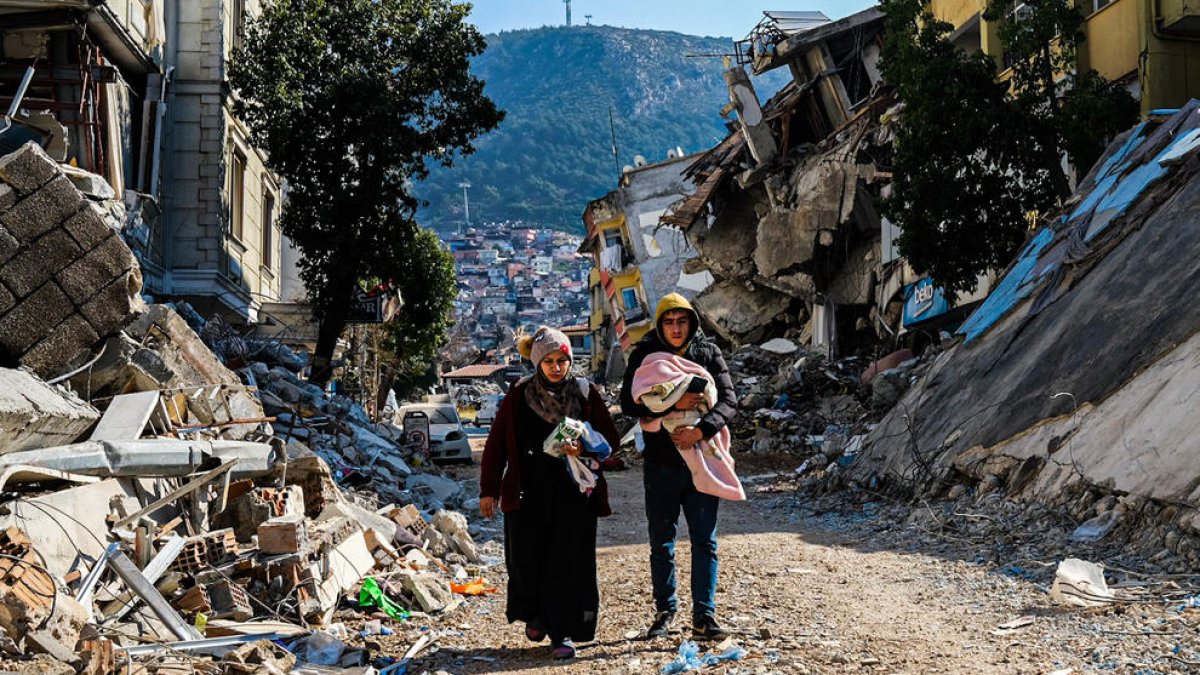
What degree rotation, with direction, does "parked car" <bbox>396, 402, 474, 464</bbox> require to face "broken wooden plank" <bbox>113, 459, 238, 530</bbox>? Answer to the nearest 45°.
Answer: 0° — it already faces it

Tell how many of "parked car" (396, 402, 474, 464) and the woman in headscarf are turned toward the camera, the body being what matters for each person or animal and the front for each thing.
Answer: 2

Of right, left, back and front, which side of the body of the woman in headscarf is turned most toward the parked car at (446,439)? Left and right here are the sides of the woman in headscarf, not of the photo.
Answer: back

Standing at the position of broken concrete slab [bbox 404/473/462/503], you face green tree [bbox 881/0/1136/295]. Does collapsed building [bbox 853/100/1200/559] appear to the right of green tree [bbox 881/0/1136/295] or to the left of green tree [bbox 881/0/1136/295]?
right

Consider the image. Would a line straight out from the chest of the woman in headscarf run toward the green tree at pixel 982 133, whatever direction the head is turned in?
no

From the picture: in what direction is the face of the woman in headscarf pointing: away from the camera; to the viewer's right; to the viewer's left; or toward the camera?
toward the camera

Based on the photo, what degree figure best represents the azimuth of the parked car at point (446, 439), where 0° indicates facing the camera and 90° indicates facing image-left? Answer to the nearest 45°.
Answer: approximately 0°

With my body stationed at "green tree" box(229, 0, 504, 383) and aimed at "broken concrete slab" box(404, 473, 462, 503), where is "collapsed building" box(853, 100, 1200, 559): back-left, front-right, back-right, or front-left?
front-left

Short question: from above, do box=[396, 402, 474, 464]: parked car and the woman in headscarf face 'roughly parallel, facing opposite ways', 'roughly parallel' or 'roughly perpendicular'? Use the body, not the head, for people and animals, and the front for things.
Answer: roughly parallel

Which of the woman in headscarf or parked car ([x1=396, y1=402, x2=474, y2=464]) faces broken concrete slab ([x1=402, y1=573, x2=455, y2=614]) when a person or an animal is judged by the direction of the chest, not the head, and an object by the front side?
the parked car

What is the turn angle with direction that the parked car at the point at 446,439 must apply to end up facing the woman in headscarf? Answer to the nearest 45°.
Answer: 0° — it already faces them

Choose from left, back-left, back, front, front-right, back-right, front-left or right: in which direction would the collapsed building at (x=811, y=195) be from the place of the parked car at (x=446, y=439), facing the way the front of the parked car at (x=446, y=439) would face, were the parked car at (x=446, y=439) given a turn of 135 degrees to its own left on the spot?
front-right

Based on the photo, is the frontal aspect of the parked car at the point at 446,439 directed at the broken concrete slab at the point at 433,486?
yes

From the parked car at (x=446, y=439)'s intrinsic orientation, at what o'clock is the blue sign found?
The blue sign is roughly at 10 o'clock from the parked car.

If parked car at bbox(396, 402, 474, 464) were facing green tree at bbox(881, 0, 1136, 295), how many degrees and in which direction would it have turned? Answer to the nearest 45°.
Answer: approximately 45° to its left

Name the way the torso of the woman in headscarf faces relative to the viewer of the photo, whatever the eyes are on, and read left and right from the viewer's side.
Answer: facing the viewer

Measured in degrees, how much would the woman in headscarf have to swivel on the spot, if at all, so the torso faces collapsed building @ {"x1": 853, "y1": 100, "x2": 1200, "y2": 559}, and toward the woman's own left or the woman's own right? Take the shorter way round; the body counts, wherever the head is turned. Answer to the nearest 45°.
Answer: approximately 135° to the woman's own left

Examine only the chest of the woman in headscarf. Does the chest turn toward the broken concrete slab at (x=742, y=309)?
no

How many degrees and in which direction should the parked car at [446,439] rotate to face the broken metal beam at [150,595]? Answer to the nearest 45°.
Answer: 0° — it already faces it

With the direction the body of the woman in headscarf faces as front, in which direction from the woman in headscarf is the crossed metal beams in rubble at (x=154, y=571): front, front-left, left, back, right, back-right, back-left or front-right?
right
